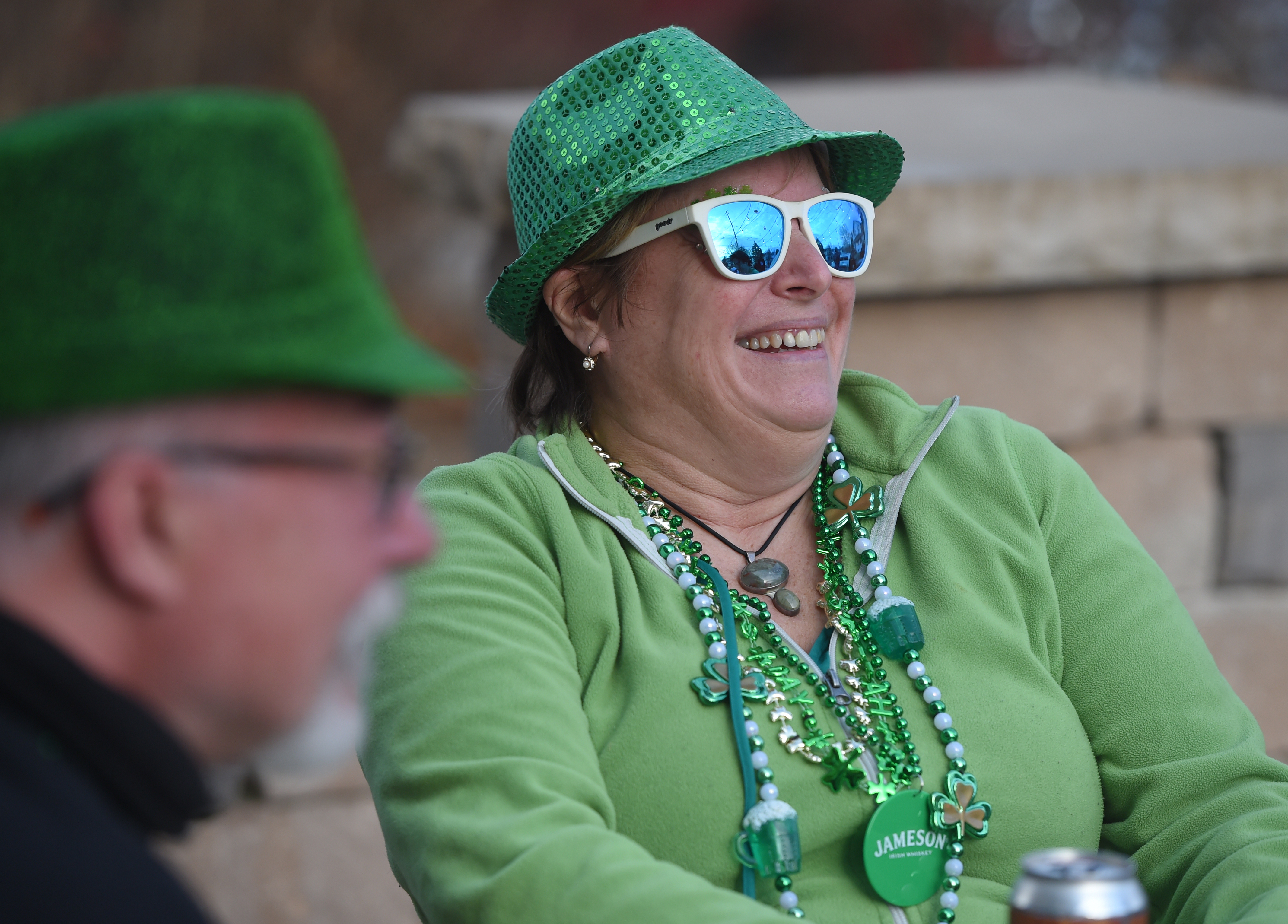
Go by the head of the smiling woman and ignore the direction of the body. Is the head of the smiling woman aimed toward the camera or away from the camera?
toward the camera

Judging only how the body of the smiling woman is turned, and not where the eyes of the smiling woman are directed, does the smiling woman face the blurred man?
no

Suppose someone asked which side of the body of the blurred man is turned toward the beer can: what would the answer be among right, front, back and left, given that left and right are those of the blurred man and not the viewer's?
front

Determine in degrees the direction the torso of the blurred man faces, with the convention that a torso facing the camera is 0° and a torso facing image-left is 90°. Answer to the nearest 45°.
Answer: approximately 270°

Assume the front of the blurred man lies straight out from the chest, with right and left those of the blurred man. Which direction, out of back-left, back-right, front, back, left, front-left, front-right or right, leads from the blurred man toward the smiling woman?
front-left

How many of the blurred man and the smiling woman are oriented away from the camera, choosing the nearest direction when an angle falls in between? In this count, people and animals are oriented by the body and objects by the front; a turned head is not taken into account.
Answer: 0

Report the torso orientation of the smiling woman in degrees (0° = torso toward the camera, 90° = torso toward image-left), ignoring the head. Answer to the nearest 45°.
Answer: approximately 315°
